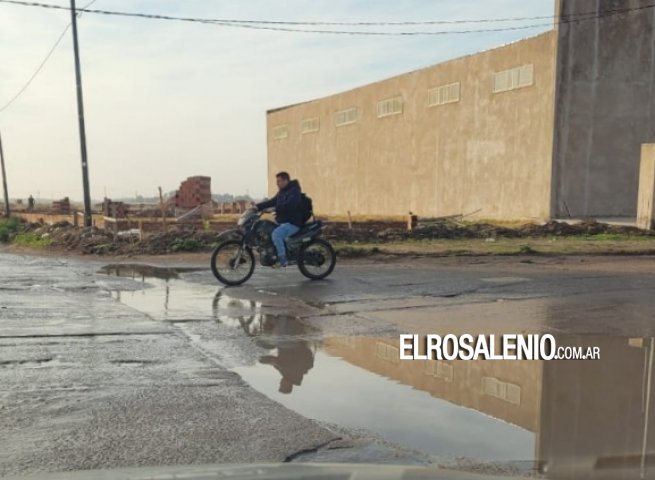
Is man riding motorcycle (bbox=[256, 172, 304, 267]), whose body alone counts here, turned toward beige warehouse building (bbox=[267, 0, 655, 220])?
no

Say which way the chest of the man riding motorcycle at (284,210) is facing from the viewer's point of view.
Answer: to the viewer's left

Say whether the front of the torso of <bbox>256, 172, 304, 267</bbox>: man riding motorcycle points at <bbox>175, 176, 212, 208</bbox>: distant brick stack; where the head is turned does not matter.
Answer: no

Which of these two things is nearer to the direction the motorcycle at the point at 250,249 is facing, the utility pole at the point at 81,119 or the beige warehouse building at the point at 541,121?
the utility pole

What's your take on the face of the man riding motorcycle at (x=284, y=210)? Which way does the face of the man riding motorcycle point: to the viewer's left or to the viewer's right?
to the viewer's left

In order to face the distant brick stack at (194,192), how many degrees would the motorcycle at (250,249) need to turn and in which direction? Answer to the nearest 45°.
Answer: approximately 90° to its right

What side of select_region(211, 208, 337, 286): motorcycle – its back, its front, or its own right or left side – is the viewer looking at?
left

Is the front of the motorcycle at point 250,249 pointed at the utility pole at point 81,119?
no

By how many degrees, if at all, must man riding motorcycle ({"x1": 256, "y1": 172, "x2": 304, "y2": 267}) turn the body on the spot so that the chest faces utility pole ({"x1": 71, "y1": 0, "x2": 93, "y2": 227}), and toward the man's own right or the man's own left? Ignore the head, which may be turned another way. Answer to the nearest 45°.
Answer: approximately 45° to the man's own right
